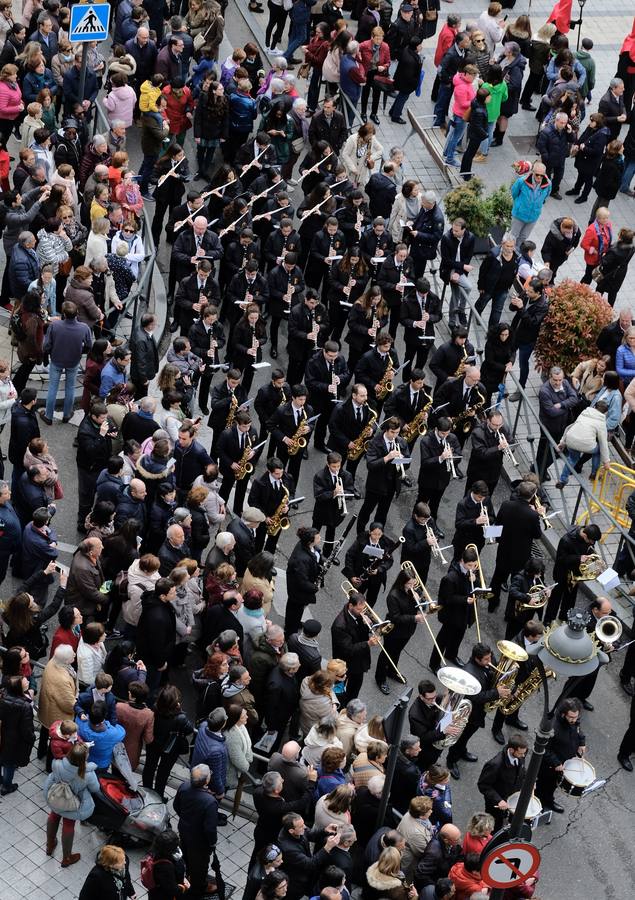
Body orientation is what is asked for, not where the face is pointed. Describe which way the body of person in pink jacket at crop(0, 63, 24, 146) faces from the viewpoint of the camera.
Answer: to the viewer's right

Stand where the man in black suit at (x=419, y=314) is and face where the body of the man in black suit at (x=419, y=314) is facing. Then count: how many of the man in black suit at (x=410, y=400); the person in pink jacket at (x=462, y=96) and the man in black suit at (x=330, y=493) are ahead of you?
2

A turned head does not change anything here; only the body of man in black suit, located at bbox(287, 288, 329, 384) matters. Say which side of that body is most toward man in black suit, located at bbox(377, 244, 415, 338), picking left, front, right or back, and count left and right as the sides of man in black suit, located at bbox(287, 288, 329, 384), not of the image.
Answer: left

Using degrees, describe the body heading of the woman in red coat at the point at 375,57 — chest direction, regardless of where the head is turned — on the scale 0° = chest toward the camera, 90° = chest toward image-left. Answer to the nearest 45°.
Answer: approximately 0°

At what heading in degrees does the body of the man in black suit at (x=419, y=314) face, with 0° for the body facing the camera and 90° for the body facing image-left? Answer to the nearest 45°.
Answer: approximately 0°

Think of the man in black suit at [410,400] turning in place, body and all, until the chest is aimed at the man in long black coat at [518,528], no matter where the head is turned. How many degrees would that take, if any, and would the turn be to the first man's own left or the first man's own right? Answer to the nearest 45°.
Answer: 0° — they already face them

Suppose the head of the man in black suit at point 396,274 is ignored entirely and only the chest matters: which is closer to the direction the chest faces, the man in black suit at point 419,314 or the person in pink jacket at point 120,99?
the man in black suit

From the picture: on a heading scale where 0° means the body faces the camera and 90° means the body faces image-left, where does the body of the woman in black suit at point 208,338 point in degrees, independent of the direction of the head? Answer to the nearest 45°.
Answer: approximately 315°
